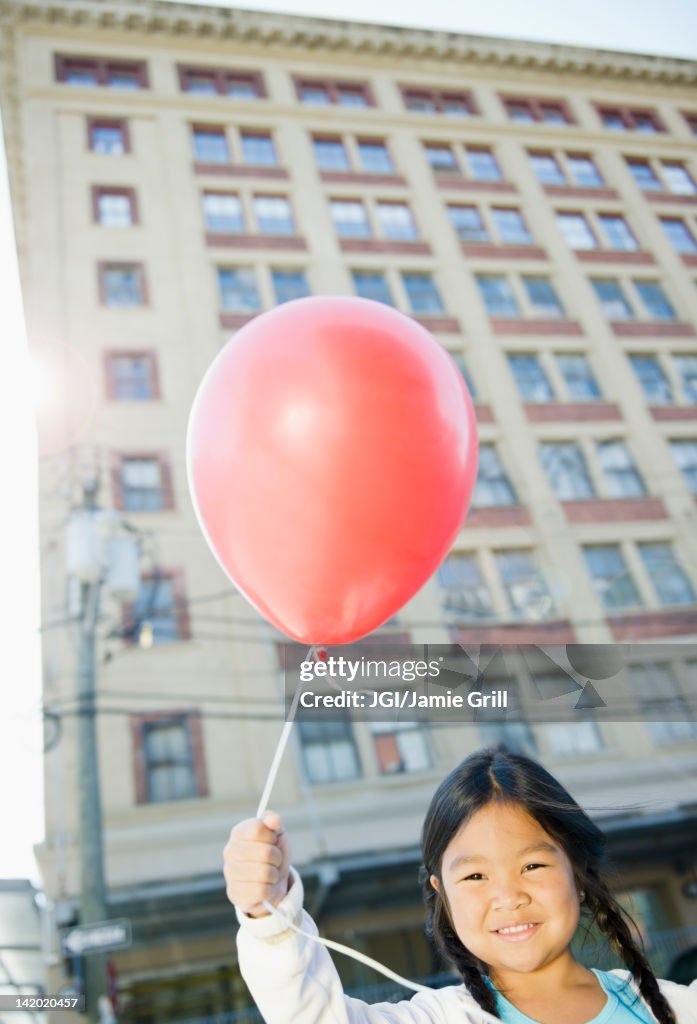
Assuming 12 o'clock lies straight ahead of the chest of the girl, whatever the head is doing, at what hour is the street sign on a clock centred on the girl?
The street sign is roughly at 5 o'clock from the girl.

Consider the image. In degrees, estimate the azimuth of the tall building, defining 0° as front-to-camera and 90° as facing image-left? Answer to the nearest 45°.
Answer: approximately 0°

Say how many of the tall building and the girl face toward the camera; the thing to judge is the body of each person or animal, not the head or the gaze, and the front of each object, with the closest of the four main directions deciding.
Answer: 2

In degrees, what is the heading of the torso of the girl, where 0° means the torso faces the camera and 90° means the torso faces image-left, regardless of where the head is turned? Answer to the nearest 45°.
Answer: approximately 0°
